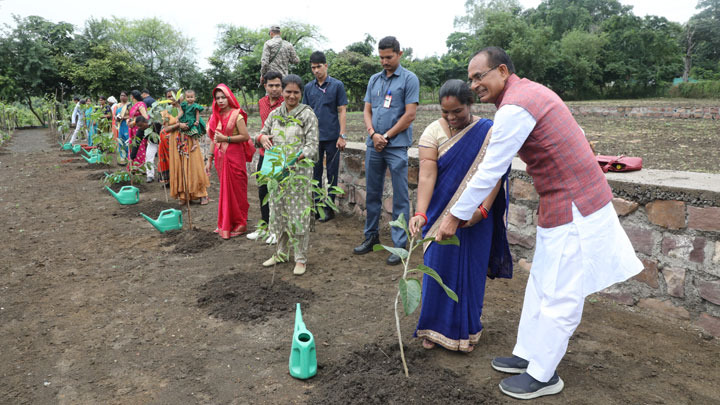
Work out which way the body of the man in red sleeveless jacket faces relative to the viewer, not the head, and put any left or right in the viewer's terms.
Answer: facing to the left of the viewer

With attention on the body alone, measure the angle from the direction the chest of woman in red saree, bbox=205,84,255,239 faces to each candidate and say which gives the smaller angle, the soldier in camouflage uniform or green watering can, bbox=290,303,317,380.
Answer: the green watering can

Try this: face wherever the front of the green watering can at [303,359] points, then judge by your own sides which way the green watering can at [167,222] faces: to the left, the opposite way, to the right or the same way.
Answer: to the left

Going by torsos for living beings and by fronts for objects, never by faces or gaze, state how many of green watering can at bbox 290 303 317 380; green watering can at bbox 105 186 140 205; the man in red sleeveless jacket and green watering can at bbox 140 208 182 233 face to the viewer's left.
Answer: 3

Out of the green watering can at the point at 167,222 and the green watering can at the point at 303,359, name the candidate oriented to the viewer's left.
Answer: the green watering can at the point at 167,222

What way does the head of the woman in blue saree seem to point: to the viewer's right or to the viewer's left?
to the viewer's left

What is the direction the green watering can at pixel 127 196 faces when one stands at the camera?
facing to the left of the viewer

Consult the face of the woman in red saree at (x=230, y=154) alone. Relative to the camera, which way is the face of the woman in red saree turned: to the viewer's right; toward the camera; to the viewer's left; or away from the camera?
toward the camera

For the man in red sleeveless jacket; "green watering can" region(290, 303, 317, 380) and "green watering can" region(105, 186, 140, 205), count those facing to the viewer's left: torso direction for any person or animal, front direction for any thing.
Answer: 2

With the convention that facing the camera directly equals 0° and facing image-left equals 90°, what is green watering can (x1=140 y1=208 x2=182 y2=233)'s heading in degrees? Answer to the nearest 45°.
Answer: approximately 90°

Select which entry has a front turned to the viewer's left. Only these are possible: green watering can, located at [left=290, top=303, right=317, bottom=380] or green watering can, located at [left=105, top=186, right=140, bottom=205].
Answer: green watering can, located at [left=105, top=186, right=140, bottom=205]

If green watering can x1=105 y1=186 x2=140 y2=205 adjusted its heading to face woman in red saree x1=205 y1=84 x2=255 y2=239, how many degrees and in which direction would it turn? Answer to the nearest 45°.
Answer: approximately 135° to its left

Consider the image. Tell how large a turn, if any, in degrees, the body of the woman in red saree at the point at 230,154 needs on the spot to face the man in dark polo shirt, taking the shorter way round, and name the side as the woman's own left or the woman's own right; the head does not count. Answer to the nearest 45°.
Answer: approximately 135° to the woman's own left

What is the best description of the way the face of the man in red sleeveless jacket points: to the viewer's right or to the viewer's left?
to the viewer's left

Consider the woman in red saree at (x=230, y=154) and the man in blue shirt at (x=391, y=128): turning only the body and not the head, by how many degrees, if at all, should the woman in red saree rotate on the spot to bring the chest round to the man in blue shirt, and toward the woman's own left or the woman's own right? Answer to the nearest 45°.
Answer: approximately 90° to the woman's own left

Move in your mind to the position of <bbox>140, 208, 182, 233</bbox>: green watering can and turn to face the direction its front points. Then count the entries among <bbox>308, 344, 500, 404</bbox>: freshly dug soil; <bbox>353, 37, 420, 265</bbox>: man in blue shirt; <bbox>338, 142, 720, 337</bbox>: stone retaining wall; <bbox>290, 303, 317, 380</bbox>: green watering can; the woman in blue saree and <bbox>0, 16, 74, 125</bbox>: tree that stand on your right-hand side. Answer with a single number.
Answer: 1

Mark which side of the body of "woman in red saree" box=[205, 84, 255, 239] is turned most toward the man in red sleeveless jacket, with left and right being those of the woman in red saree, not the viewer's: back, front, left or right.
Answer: left

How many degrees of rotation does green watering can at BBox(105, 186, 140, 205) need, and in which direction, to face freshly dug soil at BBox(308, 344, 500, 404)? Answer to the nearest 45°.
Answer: approximately 90° to its left

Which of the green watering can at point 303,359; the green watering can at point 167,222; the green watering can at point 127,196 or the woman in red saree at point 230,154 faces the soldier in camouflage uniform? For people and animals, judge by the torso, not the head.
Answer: the green watering can at point 303,359
